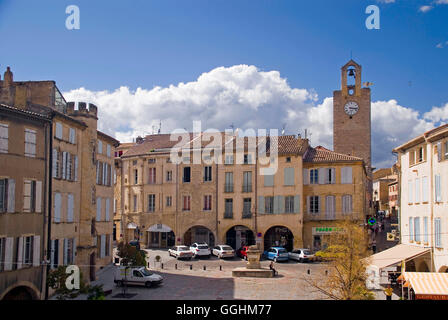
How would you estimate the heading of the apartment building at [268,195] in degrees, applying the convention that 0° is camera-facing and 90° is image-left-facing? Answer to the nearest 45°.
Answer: approximately 0°

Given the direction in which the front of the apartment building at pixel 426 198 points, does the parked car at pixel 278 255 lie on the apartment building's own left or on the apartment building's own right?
on the apartment building's own right

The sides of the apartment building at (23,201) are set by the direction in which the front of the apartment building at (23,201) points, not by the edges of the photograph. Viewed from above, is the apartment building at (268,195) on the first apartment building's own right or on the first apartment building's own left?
on the first apartment building's own left

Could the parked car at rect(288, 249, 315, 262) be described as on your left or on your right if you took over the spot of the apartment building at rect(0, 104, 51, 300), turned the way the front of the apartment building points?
on your left

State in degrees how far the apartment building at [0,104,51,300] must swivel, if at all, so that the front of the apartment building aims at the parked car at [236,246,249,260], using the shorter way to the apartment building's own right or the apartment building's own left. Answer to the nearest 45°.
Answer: approximately 90° to the apartment building's own left

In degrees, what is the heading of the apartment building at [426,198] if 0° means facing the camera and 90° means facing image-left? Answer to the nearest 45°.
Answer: approximately 45°

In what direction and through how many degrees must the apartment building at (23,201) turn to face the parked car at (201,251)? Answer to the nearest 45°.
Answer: approximately 90° to its left

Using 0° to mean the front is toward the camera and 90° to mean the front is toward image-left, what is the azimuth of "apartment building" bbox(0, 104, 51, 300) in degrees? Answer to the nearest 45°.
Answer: approximately 315°

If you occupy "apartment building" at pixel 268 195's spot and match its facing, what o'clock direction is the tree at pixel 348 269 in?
The tree is roughly at 12 o'clock from the apartment building.

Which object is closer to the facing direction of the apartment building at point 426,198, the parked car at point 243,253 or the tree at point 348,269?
the tree
